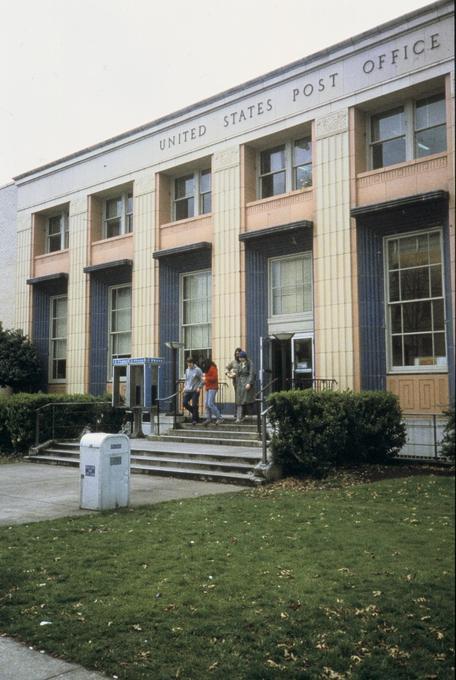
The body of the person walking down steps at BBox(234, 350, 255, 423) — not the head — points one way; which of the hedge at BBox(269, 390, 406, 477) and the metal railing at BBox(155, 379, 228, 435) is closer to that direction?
the hedge

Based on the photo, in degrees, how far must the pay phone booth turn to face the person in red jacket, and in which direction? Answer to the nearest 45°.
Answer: approximately 90° to its left

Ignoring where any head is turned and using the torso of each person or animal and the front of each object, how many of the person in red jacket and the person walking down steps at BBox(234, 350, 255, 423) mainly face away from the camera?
0

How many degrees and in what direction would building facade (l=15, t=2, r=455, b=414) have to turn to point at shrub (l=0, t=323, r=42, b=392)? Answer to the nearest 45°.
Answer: approximately 90° to its right

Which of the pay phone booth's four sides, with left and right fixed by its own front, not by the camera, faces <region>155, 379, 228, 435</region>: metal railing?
left

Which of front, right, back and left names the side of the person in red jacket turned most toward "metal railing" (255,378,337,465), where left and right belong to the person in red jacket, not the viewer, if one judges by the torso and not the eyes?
left

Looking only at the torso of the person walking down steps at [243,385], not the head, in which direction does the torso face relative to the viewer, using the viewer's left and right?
facing the viewer and to the left of the viewer
